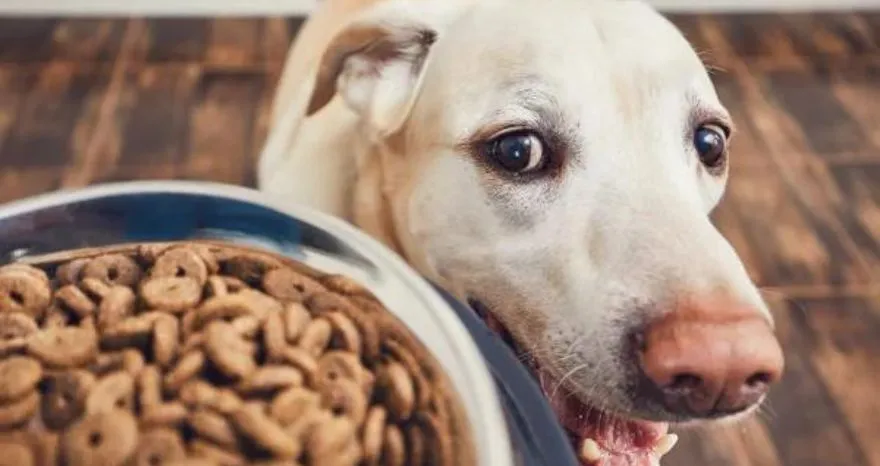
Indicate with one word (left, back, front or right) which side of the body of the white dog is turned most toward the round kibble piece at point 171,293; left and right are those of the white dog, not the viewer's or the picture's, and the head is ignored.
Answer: right

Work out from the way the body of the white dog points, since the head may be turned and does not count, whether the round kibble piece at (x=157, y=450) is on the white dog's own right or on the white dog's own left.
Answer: on the white dog's own right

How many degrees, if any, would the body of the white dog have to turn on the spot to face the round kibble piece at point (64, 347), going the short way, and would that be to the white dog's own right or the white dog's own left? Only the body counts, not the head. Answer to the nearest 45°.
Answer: approximately 90° to the white dog's own right

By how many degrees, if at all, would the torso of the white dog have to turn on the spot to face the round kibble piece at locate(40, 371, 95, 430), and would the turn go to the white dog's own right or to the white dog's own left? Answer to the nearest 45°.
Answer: approximately 90° to the white dog's own right

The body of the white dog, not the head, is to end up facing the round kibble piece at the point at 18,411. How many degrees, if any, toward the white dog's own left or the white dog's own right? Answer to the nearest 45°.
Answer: approximately 90° to the white dog's own right

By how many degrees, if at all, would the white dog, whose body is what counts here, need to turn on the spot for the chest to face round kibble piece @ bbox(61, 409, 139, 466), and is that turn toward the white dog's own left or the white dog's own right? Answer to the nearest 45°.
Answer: approximately 90° to the white dog's own right

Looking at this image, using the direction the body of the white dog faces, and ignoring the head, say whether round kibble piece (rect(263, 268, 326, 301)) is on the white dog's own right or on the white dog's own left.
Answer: on the white dog's own right

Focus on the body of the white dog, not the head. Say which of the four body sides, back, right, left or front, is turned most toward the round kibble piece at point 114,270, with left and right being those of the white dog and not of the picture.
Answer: right

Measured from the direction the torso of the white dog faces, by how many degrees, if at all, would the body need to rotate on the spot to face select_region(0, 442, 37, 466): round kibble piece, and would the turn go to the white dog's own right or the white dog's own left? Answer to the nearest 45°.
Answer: approximately 90° to the white dog's own right

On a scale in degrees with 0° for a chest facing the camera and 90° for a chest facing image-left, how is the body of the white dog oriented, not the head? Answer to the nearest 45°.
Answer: approximately 315°

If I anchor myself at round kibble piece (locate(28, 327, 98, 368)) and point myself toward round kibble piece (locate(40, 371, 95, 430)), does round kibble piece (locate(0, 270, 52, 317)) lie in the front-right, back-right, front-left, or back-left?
back-right
